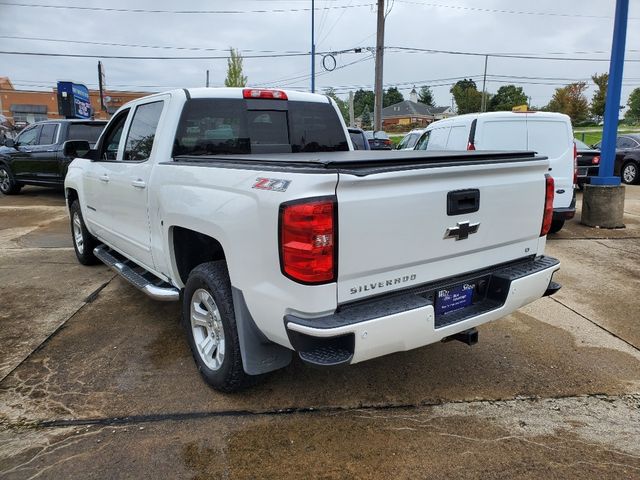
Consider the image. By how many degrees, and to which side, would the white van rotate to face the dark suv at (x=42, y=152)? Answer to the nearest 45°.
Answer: approximately 45° to its left

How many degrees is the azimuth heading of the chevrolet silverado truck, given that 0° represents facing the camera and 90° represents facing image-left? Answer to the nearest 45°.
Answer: approximately 135°

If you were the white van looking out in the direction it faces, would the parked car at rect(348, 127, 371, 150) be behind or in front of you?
in front

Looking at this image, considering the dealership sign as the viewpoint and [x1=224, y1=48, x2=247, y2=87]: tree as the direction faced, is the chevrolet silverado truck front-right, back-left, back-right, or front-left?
back-right

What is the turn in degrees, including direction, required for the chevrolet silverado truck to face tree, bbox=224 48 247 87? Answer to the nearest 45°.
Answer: approximately 45° to its right

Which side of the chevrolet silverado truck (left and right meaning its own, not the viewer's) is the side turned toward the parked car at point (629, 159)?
right

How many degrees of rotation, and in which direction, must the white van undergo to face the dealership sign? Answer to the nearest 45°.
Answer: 0° — it already faces it

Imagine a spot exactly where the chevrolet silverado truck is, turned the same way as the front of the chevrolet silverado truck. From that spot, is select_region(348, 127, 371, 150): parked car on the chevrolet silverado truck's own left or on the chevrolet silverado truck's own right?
on the chevrolet silverado truck's own right

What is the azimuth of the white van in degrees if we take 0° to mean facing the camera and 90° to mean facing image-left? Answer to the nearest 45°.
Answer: approximately 135°

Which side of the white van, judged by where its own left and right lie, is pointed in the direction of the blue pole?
right

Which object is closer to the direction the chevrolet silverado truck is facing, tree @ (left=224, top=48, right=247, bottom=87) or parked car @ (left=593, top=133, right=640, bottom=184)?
the tree

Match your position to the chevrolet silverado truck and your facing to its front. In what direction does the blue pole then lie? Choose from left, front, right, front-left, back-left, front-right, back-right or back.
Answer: right
